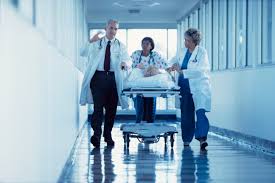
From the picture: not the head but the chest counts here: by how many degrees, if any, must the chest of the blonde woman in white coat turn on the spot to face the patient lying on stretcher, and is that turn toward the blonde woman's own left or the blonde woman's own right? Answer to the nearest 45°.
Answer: approximately 45° to the blonde woman's own right

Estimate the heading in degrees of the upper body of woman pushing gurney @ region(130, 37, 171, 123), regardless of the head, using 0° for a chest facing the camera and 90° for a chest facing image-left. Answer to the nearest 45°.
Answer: approximately 0°

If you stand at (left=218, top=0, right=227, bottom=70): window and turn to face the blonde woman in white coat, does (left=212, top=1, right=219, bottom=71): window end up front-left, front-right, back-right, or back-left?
back-right

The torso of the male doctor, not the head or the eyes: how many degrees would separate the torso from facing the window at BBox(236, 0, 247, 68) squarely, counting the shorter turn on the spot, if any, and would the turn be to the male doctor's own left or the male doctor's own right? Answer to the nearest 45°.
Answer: approximately 135° to the male doctor's own left

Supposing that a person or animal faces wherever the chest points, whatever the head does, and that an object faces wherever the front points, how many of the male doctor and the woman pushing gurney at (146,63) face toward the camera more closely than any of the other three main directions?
2

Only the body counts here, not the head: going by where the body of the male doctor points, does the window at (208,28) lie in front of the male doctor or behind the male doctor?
behind

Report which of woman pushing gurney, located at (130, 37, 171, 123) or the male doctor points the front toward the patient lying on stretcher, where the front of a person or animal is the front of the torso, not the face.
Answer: the woman pushing gurney

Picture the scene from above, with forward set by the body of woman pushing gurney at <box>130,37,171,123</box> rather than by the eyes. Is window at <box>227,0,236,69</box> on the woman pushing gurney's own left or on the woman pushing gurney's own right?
on the woman pushing gurney's own left

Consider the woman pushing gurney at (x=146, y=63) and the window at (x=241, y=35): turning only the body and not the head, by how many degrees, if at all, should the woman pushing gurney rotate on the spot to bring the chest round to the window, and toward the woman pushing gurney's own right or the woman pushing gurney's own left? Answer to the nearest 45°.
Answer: approximately 90° to the woman pushing gurney's own left

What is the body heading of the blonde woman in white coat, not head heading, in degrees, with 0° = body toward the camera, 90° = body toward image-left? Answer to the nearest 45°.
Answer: approximately 45°

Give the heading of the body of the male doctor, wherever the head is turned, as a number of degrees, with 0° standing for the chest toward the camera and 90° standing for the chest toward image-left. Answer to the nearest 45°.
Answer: approximately 0°
